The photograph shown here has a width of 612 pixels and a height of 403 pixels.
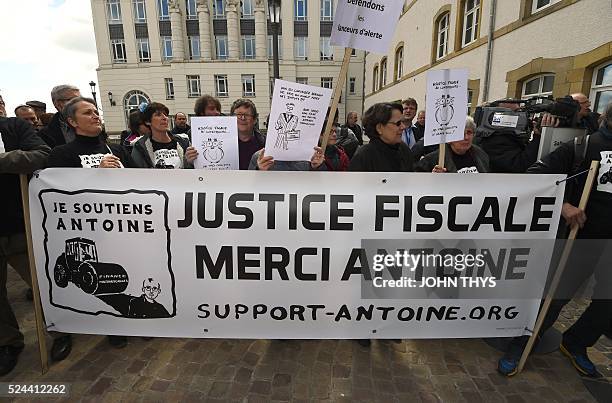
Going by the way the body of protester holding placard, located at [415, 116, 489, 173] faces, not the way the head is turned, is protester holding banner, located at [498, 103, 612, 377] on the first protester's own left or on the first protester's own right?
on the first protester's own left

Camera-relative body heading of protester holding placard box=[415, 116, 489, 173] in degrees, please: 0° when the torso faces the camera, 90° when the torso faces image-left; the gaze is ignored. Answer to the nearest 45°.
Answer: approximately 0°

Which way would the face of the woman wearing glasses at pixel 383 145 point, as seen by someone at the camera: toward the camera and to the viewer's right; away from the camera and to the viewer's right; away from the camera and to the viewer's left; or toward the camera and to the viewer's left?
toward the camera and to the viewer's right

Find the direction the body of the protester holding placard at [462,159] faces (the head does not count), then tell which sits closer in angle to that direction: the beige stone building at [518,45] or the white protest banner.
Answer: the white protest banner

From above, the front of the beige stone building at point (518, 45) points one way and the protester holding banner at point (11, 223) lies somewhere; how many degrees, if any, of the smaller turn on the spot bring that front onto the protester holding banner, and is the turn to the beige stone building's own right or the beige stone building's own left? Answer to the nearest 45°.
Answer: approximately 45° to the beige stone building's own left

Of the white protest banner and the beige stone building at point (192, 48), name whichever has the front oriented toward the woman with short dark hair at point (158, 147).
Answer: the beige stone building

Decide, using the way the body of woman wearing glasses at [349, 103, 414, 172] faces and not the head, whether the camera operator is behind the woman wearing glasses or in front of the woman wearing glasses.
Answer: in front

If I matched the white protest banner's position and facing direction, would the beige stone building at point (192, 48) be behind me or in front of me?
behind
